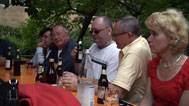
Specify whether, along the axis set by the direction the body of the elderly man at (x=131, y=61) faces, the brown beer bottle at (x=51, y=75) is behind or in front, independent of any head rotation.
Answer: in front

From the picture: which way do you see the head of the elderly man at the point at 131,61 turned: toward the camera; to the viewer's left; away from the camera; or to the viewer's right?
to the viewer's left

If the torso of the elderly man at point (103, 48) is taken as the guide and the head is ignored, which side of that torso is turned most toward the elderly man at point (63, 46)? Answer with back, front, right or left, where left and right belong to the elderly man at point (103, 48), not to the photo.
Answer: right

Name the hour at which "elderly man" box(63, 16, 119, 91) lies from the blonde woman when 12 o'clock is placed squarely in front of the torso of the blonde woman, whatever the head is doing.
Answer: The elderly man is roughly at 3 o'clock from the blonde woman.

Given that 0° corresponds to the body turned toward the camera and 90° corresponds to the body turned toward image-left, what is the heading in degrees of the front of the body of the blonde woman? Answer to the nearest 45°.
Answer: approximately 45°

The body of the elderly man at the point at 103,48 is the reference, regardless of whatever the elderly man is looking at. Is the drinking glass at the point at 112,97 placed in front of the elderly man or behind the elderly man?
in front

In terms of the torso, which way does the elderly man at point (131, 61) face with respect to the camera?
to the viewer's left

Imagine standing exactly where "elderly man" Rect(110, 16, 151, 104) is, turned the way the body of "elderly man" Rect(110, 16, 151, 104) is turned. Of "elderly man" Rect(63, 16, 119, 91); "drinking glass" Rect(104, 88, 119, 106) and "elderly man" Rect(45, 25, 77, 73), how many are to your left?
1
